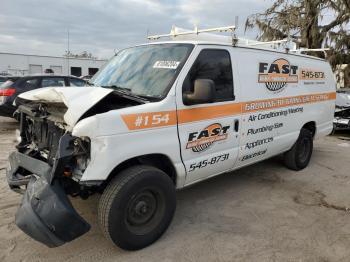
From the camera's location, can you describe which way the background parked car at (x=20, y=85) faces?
facing away from the viewer and to the right of the viewer

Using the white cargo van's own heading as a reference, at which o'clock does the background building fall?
The background building is roughly at 4 o'clock from the white cargo van.

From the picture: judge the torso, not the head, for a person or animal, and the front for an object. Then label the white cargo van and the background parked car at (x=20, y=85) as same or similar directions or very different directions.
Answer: very different directions
